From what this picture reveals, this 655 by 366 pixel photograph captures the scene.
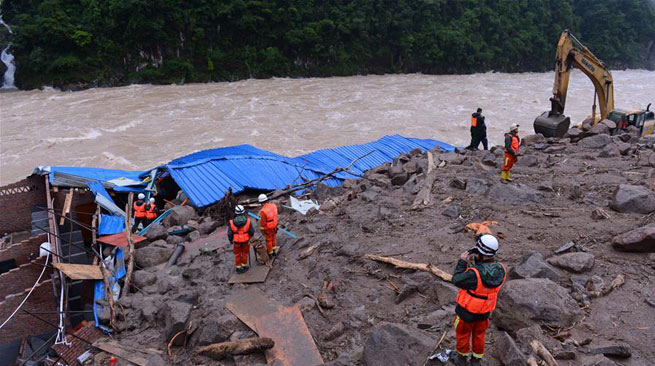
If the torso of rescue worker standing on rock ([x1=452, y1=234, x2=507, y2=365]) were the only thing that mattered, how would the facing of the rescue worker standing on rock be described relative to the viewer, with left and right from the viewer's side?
facing away from the viewer and to the left of the viewer

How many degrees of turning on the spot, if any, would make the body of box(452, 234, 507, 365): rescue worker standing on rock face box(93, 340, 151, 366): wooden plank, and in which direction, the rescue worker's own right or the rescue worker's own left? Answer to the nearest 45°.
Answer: approximately 45° to the rescue worker's own left

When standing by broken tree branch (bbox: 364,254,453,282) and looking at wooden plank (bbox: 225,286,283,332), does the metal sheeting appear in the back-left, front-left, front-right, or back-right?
front-right

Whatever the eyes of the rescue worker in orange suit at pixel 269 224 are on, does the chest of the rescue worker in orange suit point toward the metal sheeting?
yes

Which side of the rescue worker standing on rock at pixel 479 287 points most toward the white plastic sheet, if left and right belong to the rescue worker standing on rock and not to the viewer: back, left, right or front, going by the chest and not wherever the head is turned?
front

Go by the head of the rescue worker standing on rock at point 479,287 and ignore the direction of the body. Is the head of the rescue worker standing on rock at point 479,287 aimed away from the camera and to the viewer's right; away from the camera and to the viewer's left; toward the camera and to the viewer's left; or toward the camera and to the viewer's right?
away from the camera and to the viewer's left

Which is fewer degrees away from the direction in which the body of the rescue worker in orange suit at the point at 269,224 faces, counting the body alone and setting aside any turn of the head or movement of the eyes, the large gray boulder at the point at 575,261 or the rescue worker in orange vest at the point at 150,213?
the rescue worker in orange vest

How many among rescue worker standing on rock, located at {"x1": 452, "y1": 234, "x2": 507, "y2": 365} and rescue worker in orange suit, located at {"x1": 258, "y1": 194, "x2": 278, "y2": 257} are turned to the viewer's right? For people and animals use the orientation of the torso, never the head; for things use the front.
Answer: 0

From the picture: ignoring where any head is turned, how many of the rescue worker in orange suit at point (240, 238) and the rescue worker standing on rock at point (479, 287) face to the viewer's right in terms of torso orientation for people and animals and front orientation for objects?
0

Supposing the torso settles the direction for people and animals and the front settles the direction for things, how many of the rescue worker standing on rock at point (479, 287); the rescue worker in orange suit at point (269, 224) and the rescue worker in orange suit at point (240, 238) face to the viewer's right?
0

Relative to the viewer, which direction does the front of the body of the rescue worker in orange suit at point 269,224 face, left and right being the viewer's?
facing away from the viewer and to the left of the viewer
